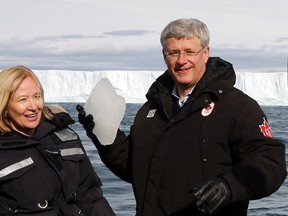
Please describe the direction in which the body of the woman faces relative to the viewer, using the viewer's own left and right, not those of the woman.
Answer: facing the viewer and to the right of the viewer

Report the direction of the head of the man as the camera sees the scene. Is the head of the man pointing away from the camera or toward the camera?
toward the camera

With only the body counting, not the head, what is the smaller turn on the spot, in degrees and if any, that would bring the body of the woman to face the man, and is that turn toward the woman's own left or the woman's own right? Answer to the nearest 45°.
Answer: approximately 45° to the woman's own left

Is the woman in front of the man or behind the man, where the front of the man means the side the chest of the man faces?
in front

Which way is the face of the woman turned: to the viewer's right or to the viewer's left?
to the viewer's right

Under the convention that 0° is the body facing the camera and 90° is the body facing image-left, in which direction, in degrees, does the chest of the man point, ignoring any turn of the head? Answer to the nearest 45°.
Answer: approximately 45°

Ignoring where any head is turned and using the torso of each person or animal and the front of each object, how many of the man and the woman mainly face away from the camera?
0
